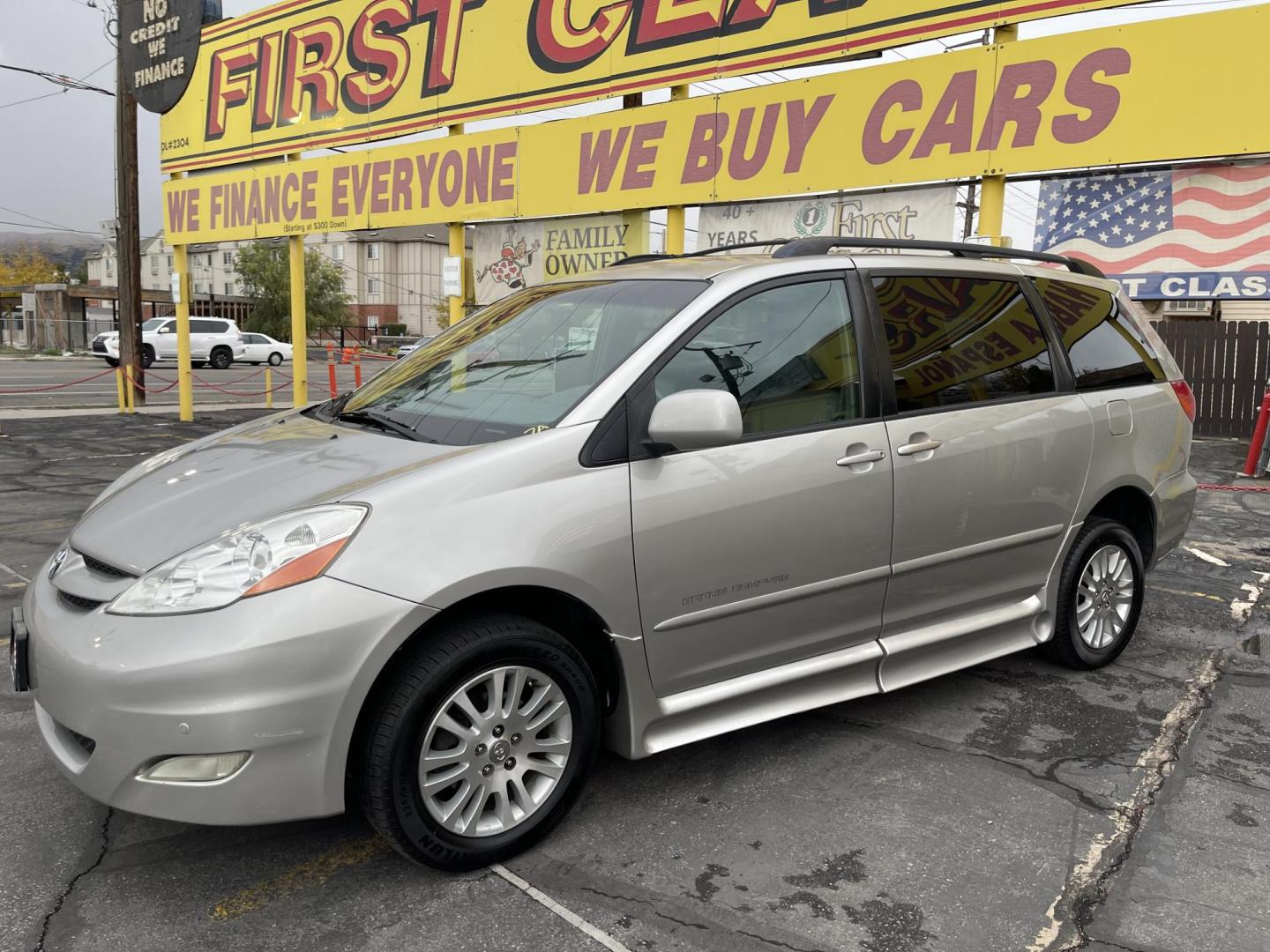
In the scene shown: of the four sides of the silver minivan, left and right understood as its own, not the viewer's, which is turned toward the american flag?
back

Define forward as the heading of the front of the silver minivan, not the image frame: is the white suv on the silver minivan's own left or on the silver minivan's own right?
on the silver minivan's own right

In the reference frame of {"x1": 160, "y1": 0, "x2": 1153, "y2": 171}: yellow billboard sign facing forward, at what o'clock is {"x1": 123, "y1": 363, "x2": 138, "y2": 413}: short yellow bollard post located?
The short yellow bollard post is roughly at 3 o'clock from the yellow billboard sign.

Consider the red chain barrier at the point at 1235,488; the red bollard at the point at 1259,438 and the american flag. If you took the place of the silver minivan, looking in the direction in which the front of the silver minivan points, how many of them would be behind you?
3

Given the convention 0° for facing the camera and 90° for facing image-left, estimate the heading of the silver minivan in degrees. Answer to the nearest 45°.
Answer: approximately 45°

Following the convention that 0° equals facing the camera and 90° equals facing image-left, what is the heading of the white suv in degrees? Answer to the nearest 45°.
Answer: approximately 45°

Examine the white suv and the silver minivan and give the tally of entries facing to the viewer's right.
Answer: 0

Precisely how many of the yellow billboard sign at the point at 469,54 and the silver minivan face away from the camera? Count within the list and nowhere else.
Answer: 0

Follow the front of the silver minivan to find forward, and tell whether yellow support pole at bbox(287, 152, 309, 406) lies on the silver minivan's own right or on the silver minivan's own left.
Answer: on the silver minivan's own right
